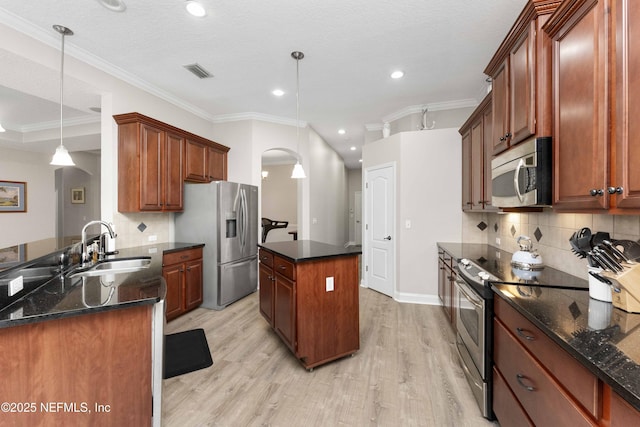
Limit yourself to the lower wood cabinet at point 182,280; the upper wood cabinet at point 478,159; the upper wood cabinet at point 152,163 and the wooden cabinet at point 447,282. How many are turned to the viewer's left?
2

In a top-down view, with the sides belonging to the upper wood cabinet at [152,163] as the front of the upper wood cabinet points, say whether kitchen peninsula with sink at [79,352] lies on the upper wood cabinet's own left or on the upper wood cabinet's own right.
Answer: on the upper wood cabinet's own right

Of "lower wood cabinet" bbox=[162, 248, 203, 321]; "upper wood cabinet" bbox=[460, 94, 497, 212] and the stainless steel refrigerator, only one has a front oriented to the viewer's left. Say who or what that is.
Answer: the upper wood cabinet

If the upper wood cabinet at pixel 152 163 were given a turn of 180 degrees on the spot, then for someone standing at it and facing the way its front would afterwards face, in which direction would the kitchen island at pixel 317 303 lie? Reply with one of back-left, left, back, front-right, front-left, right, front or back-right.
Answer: back

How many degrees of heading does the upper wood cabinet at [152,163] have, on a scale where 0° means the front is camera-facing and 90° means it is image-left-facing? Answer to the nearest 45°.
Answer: approximately 315°

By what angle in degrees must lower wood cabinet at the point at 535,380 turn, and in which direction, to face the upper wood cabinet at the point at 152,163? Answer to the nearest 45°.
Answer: approximately 45° to its right

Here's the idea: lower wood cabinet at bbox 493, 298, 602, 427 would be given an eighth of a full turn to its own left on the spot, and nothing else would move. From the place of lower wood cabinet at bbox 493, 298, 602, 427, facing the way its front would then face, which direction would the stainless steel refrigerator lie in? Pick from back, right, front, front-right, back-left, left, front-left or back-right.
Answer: right

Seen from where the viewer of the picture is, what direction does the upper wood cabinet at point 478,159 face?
facing to the left of the viewer

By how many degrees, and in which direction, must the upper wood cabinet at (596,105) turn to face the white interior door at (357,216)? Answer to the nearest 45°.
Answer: approximately 90° to its right

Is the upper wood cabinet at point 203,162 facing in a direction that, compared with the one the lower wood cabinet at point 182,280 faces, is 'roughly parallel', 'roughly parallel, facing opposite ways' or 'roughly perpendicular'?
roughly parallel

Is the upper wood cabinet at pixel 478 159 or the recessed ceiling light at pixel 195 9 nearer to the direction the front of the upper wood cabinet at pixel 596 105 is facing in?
the recessed ceiling light

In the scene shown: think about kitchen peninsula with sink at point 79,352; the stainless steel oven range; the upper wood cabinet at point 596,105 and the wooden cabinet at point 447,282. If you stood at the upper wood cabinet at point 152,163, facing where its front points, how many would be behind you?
0

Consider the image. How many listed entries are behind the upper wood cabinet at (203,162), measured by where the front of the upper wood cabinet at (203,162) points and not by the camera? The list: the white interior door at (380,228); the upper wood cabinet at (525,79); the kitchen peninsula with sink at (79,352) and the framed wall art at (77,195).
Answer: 1

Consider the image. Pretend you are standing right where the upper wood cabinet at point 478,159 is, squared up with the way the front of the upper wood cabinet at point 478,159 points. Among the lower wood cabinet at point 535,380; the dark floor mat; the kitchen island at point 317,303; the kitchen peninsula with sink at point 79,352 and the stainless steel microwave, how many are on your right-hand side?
0

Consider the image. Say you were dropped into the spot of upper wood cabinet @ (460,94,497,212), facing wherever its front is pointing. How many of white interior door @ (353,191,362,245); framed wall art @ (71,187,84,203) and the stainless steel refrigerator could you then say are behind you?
0

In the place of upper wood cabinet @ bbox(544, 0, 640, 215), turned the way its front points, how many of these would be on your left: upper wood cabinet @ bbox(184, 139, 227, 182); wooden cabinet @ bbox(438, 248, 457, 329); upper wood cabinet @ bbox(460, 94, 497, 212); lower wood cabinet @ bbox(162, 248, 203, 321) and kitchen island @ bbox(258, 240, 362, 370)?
0
